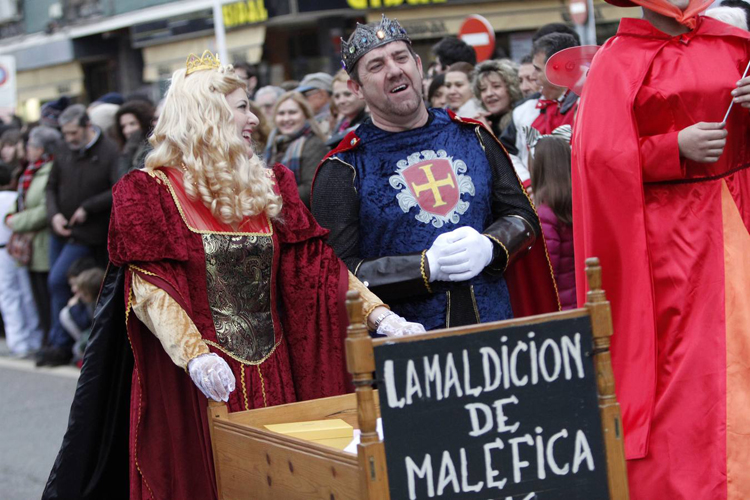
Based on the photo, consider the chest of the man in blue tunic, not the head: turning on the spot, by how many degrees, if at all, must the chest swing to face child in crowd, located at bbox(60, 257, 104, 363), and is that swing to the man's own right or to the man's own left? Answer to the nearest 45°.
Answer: approximately 135° to the man's own right

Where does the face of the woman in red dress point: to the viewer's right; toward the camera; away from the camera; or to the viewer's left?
to the viewer's right

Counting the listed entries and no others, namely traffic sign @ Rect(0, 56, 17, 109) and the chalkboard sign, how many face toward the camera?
2

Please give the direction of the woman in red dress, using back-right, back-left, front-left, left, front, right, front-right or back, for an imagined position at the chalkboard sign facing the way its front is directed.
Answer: back-right

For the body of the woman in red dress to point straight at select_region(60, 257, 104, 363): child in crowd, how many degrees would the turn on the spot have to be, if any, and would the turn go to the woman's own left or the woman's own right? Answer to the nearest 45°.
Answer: approximately 135° to the woman's own left

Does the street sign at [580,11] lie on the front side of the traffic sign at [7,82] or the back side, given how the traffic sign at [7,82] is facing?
on the front side

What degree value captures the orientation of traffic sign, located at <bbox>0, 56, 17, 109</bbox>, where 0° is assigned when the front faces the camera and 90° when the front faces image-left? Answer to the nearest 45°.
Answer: approximately 0°

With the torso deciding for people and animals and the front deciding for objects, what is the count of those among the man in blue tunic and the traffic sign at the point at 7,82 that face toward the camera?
2

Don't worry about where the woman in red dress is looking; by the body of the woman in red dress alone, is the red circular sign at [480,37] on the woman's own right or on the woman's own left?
on the woman's own left

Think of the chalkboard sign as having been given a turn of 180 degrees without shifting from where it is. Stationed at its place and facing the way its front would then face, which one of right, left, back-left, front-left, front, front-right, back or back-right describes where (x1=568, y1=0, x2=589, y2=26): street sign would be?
front

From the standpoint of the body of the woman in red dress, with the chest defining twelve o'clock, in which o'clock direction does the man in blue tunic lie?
The man in blue tunic is roughly at 10 o'clock from the woman in red dress.
